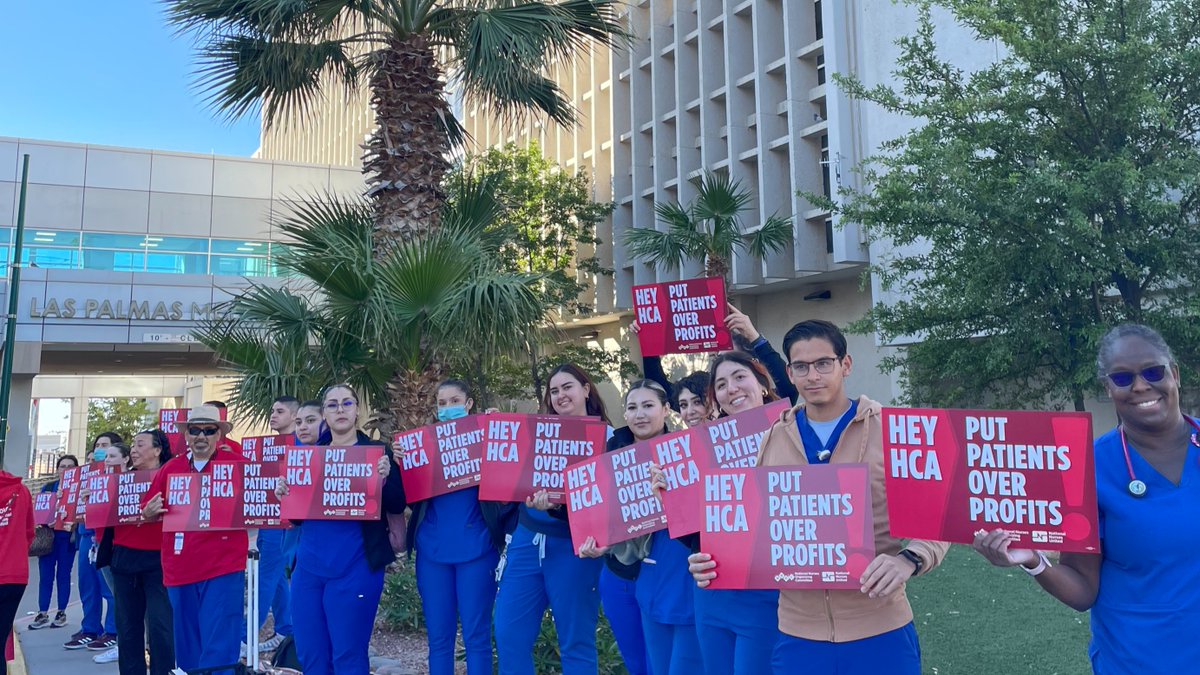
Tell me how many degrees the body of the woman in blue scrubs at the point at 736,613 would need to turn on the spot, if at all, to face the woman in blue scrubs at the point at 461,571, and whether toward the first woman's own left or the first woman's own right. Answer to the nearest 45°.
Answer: approximately 135° to the first woman's own right

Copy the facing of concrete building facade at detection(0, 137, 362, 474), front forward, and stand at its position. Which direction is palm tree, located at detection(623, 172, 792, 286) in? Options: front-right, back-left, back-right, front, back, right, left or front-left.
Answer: front-left

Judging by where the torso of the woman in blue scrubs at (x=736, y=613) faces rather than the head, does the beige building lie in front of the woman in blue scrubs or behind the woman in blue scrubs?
behind

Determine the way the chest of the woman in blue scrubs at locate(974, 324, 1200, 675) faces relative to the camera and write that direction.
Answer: toward the camera

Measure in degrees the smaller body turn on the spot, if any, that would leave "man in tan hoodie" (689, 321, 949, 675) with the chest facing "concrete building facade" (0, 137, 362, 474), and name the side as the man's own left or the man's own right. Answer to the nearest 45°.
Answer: approximately 135° to the man's own right

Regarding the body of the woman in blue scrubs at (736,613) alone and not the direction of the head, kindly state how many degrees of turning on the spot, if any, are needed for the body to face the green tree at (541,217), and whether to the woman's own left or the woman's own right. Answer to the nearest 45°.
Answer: approximately 180°

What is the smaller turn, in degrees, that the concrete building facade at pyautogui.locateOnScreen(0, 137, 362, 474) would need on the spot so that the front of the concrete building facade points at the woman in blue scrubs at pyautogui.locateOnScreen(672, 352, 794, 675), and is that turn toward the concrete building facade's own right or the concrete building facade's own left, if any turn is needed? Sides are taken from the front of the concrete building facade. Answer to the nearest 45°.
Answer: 0° — it already faces them

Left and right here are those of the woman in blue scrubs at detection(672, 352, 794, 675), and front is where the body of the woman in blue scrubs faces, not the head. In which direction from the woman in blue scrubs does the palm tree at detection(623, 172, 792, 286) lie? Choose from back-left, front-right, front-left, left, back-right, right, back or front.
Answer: back

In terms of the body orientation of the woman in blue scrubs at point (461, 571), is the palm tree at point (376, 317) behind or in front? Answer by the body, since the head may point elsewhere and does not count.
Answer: behind

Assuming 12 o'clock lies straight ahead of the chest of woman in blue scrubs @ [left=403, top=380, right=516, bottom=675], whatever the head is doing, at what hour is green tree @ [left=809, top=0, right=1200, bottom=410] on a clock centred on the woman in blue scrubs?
The green tree is roughly at 8 o'clock from the woman in blue scrubs.

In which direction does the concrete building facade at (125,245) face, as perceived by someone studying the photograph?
facing the viewer

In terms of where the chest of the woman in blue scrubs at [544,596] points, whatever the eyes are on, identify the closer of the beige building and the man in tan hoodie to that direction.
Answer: the man in tan hoodie

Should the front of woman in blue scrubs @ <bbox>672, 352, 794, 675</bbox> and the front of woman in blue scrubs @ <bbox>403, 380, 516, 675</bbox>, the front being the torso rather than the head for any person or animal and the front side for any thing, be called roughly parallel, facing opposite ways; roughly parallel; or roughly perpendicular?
roughly parallel

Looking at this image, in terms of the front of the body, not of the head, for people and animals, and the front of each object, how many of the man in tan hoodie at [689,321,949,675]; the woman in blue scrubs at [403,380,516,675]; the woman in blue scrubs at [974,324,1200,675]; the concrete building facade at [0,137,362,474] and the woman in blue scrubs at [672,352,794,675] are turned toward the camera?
5

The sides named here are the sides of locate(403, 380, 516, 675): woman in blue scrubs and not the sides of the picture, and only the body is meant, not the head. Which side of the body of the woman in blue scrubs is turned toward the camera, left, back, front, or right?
front
